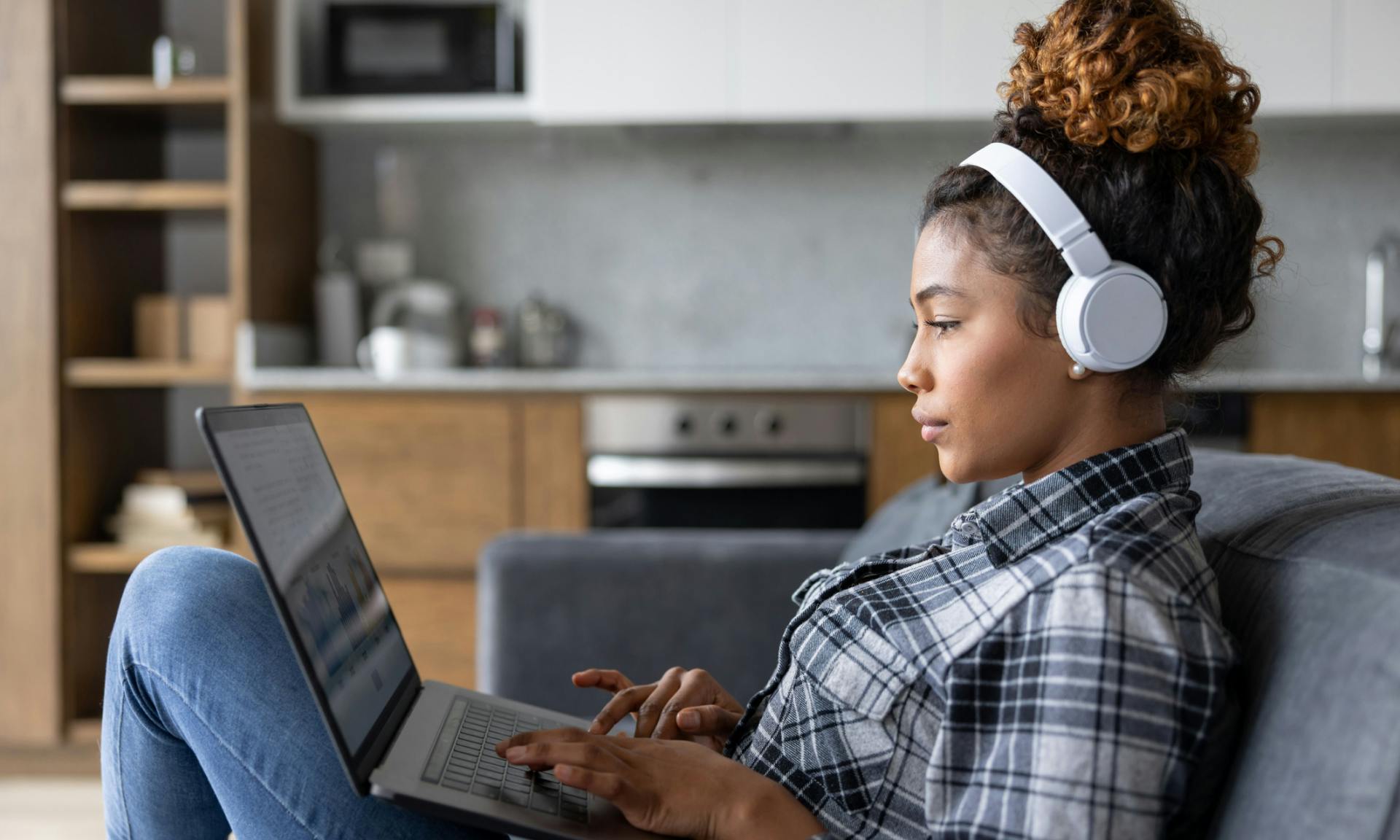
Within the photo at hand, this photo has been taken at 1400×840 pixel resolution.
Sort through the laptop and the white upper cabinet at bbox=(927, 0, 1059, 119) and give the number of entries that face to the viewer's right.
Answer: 1

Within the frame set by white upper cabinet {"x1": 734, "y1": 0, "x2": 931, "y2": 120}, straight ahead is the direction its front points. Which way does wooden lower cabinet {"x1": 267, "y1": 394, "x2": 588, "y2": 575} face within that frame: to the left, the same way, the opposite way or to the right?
the same way

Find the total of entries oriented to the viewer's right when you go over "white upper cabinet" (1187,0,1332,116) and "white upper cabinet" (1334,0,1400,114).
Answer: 0

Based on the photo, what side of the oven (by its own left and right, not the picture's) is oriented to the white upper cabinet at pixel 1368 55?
left

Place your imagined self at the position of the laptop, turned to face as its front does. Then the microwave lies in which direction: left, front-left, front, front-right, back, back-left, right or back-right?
left

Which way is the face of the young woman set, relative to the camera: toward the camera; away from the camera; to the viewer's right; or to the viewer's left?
to the viewer's left

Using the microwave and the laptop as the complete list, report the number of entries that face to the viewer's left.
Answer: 0

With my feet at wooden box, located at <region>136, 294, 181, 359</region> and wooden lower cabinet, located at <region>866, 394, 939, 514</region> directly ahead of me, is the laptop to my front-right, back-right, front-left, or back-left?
front-right

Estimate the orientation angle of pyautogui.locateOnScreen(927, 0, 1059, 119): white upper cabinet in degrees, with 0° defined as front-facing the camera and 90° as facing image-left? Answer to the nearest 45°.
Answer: approximately 0°

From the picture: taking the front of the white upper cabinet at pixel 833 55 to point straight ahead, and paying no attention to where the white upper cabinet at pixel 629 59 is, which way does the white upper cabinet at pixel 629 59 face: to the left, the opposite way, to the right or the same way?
the same way

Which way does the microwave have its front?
toward the camera

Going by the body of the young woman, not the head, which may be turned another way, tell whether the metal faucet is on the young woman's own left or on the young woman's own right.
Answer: on the young woman's own right

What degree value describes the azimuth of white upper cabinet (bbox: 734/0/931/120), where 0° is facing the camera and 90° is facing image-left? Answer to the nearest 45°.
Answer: approximately 0°

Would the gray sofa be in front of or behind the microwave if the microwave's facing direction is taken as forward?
in front

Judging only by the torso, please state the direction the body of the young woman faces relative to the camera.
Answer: to the viewer's left

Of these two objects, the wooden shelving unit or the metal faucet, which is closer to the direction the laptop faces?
the metal faucet

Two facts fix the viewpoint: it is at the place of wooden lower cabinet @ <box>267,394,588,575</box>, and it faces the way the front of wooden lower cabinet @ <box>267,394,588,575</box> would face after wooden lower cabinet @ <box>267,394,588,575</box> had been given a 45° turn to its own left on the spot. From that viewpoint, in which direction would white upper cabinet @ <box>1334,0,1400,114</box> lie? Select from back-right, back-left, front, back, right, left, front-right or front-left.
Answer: front-left
